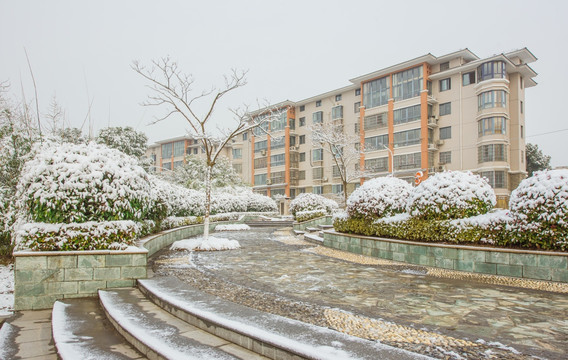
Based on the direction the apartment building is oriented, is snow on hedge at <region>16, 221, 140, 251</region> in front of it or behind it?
in front

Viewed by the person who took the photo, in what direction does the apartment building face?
facing the viewer and to the left of the viewer

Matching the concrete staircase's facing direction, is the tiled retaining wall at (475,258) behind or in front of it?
behind

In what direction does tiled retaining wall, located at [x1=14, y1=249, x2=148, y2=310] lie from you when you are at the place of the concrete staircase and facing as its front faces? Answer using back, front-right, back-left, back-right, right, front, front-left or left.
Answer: right

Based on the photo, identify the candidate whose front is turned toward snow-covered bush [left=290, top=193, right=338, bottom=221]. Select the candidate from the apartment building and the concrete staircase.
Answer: the apartment building

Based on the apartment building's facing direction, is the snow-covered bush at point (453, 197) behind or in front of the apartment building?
in front

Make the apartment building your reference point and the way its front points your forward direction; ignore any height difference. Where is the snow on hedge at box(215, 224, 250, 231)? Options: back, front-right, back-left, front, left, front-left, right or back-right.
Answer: front

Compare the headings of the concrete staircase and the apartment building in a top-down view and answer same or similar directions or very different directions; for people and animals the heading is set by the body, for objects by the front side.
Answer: same or similar directions

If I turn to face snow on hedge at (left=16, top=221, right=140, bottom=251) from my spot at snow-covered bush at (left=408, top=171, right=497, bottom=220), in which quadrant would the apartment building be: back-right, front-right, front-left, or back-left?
back-right

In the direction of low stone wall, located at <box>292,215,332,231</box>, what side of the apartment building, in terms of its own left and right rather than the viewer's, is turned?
front

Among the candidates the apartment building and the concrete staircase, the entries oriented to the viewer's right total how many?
0
